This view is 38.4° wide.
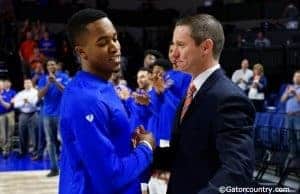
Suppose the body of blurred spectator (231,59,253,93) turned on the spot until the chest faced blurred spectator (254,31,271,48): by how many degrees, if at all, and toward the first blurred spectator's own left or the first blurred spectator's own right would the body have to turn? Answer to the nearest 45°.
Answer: approximately 180°

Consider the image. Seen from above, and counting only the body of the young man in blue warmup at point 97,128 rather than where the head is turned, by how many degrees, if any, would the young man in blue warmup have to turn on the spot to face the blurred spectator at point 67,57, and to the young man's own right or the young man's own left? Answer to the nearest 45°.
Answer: approximately 90° to the young man's own left

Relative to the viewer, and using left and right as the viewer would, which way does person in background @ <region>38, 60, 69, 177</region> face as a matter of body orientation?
facing the viewer

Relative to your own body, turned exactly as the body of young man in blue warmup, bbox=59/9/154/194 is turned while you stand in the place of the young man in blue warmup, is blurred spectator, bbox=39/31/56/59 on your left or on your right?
on your left

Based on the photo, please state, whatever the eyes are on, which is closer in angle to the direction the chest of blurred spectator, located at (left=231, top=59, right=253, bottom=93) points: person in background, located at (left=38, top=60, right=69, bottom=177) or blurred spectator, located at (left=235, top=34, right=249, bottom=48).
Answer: the person in background

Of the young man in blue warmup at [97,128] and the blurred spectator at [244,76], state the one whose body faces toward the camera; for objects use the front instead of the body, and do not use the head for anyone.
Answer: the blurred spectator

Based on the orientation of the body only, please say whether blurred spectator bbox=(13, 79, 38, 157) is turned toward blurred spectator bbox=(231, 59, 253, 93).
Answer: no

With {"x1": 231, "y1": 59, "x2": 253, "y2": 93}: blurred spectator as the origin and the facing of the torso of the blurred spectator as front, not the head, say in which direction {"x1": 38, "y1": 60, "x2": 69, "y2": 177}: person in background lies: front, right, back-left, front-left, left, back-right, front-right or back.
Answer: front-right

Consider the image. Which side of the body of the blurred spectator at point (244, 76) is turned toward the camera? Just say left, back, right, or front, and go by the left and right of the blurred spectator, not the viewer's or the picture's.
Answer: front

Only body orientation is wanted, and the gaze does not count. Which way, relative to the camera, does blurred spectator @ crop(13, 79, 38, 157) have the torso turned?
toward the camera

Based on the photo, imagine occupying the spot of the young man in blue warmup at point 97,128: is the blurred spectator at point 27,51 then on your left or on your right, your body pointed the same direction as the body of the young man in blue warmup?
on your left

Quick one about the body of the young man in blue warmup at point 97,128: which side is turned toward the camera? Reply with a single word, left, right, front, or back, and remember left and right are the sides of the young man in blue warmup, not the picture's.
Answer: right

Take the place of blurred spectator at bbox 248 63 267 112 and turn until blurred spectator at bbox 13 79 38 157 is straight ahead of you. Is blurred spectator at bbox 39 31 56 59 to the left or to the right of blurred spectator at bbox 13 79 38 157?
right
